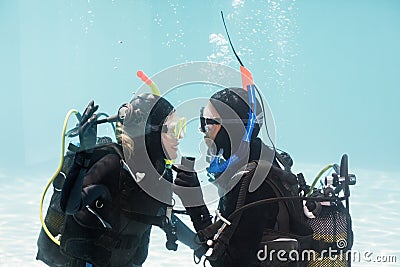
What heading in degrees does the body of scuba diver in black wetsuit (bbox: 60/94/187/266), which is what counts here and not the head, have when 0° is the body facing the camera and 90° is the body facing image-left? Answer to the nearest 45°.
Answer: approximately 270°

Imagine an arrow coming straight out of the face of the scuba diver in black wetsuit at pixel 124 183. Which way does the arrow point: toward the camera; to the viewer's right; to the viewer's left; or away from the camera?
to the viewer's right
